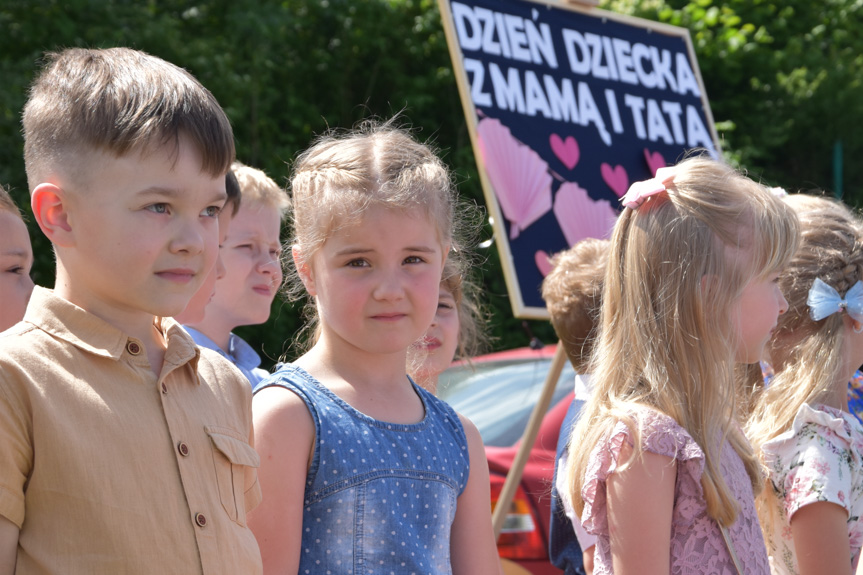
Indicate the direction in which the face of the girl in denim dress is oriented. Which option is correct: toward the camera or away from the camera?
toward the camera

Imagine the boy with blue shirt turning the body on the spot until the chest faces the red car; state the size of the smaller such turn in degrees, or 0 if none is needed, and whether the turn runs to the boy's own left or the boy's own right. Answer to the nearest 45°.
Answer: approximately 90° to the boy's own left

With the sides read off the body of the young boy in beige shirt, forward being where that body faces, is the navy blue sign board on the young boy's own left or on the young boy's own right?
on the young boy's own left

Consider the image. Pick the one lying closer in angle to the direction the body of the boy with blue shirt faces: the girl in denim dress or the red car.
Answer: the girl in denim dress

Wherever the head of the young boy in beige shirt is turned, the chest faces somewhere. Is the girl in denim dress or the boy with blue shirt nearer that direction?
the girl in denim dress

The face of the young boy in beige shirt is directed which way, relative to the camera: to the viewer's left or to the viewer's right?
to the viewer's right

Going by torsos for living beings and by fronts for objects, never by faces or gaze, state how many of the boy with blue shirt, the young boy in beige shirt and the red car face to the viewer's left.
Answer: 0

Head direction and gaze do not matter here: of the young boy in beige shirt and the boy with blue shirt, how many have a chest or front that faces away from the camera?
0

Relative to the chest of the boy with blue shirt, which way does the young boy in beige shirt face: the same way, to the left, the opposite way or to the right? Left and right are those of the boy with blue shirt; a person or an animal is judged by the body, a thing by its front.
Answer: the same way

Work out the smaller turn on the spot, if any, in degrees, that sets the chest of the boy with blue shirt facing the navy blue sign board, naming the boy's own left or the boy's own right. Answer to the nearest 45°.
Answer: approximately 90° to the boy's own left

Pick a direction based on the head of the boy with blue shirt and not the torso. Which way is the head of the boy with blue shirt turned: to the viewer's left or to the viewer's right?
to the viewer's right

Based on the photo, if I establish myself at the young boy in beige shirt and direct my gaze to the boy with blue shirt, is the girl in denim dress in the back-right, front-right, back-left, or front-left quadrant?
front-right

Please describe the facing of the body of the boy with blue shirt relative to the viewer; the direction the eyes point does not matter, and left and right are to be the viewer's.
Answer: facing the viewer and to the right of the viewer
